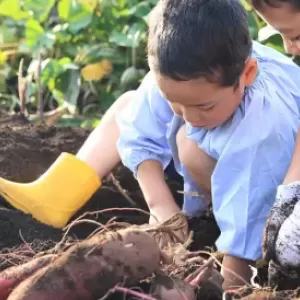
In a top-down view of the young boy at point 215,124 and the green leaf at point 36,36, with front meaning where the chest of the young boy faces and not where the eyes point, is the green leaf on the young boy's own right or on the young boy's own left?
on the young boy's own right

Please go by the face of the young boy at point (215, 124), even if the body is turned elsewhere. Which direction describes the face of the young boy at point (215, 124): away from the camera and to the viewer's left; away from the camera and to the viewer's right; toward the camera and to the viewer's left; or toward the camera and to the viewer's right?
toward the camera and to the viewer's left

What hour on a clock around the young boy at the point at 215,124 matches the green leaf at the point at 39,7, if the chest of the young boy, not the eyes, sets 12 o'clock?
The green leaf is roughly at 4 o'clock from the young boy.

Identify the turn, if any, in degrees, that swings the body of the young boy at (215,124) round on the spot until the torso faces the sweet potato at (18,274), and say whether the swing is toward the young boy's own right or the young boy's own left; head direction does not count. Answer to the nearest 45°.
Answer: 0° — they already face it

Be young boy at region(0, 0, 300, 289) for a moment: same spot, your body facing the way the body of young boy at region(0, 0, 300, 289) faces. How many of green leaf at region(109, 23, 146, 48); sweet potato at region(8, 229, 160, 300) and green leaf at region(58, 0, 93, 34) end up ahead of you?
1

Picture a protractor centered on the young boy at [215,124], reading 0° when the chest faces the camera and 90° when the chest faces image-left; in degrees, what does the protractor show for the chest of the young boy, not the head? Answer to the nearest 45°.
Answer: approximately 45°

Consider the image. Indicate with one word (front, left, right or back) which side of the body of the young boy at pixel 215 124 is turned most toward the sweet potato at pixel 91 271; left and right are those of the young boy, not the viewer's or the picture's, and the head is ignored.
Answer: front

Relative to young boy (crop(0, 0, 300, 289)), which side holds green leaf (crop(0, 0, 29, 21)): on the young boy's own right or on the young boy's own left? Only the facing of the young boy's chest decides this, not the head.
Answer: on the young boy's own right
